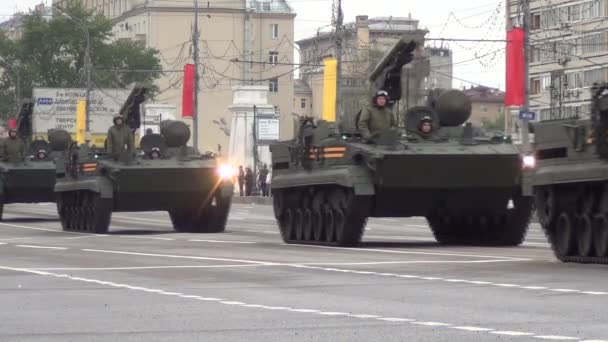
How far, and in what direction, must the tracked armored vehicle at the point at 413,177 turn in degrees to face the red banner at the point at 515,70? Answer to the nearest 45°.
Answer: approximately 135° to its left

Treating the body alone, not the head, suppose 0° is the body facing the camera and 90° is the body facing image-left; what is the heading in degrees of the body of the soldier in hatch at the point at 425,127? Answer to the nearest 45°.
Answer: approximately 0°

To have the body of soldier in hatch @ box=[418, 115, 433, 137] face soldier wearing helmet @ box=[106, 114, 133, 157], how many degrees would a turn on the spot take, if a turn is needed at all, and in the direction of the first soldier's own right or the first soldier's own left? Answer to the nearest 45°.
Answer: approximately 135° to the first soldier's own right

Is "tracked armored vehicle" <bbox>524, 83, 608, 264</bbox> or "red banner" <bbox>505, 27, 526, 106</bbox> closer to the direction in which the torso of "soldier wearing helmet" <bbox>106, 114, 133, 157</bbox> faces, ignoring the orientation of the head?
the tracked armored vehicle

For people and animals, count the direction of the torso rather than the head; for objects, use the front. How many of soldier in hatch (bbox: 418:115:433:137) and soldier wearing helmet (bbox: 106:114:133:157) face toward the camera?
2
